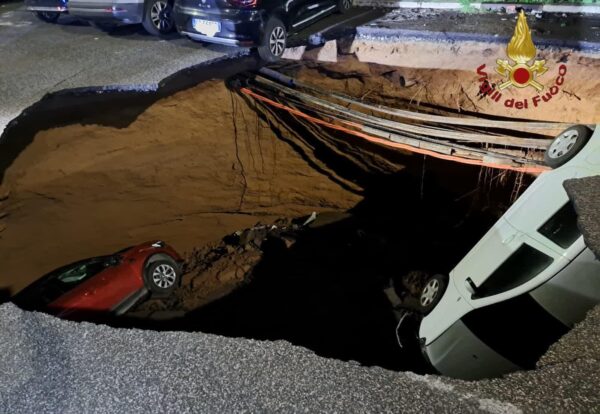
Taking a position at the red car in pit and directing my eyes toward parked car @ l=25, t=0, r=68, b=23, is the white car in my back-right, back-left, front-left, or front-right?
back-right

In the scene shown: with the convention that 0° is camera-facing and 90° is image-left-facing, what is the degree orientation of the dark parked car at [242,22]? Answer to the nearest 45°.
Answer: approximately 225°

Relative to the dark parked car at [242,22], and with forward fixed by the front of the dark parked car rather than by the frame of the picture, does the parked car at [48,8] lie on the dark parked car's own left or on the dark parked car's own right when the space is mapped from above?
on the dark parked car's own left

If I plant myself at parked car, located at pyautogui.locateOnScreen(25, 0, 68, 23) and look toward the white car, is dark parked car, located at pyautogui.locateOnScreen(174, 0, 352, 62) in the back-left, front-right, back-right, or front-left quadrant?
front-left
